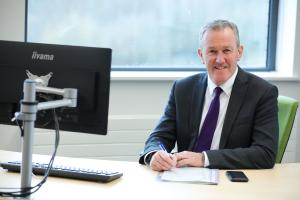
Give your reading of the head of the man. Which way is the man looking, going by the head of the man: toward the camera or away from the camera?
toward the camera

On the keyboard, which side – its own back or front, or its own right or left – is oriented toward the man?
front

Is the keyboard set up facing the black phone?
no

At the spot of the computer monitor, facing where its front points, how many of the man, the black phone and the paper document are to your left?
0

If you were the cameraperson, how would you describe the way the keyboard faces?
facing away from the viewer and to the right of the viewer

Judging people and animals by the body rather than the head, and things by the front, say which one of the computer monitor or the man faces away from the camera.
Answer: the computer monitor

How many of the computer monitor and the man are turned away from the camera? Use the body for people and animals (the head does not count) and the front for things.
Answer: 1

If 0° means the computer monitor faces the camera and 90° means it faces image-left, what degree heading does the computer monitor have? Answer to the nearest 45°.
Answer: approximately 180°

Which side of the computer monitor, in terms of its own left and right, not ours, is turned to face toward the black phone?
right

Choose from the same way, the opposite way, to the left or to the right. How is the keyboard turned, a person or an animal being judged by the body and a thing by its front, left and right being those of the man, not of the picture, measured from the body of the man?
the opposite way
